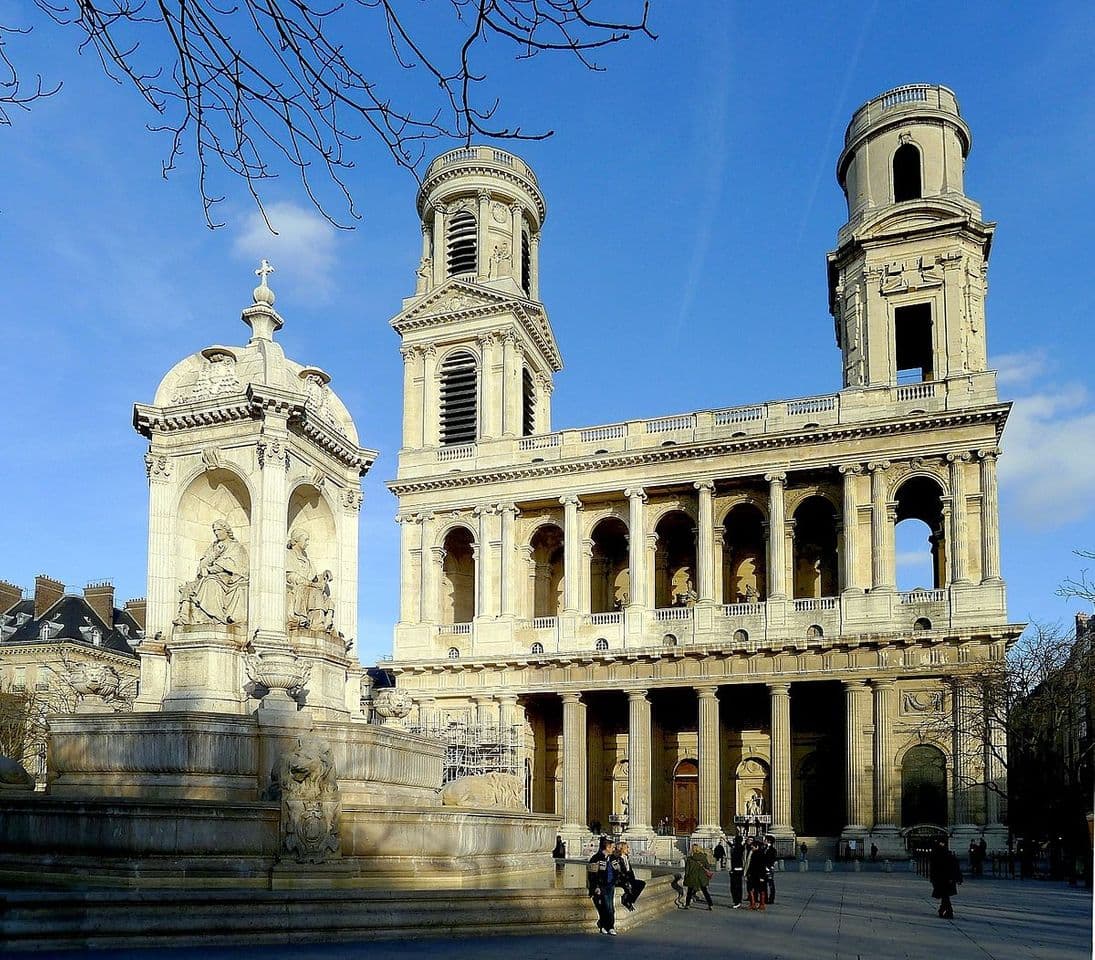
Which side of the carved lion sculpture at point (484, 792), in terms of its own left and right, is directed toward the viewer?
right

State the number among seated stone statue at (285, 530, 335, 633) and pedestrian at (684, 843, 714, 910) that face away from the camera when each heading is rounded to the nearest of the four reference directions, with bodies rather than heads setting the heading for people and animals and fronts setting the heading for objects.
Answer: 1

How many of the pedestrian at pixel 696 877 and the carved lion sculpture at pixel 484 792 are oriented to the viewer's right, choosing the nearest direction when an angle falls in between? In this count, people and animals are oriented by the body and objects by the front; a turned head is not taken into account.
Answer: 1

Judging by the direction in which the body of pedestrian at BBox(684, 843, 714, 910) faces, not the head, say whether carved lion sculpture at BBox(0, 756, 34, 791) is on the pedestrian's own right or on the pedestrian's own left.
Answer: on the pedestrian's own left

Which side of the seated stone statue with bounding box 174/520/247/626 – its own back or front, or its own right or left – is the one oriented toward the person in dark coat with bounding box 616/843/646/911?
left

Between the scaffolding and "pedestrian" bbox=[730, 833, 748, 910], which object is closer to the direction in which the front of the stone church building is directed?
the pedestrian
